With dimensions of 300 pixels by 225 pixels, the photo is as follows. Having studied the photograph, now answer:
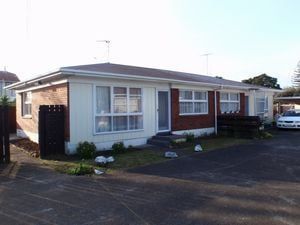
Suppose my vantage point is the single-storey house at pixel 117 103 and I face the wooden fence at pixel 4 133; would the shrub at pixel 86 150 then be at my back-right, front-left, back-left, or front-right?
front-left

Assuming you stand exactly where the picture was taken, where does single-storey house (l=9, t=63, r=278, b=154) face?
facing the viewer and to the right of the viewer

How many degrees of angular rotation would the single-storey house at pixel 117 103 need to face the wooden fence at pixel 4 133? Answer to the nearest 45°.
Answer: approximately 90° to its right

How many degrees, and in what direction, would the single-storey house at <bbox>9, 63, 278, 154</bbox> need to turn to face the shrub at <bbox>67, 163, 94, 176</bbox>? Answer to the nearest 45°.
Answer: approximately 45° to its right

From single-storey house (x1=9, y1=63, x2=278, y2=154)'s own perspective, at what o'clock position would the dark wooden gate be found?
The dark wooden gate is roughly at 3 o'clock from the single-storey house.

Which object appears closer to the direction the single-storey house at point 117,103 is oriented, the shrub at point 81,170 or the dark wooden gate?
the shrub
